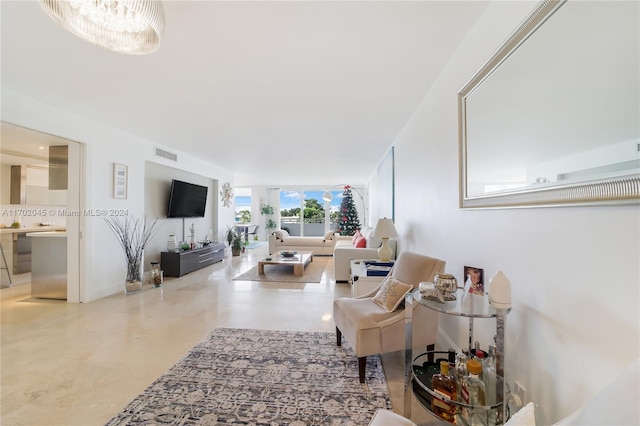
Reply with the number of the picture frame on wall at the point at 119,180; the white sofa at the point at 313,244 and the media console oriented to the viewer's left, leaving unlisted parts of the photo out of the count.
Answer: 0

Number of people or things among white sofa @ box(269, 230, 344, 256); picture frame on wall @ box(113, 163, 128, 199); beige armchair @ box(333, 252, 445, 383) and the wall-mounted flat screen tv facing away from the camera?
0

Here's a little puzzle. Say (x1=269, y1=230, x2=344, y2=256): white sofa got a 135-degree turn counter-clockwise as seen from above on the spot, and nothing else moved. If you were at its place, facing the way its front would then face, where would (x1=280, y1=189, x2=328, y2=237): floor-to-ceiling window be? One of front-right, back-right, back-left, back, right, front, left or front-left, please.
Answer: front-left

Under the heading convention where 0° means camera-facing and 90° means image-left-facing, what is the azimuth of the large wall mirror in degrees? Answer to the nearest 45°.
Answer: approximately 45°

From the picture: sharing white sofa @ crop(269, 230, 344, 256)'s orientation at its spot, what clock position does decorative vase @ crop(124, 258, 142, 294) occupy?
The decorative vase is roughly at 1 o'clock from the white sofa.

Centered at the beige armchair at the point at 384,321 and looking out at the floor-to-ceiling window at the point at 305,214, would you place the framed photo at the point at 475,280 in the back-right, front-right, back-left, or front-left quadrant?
back-right

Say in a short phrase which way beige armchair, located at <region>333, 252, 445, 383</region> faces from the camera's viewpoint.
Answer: facing the viewer and to the left of the viewer

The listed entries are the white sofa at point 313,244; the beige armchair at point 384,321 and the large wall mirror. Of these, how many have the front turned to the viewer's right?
0

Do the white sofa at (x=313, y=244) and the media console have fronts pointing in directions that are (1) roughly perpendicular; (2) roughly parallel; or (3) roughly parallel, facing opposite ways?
roughly perpendicular

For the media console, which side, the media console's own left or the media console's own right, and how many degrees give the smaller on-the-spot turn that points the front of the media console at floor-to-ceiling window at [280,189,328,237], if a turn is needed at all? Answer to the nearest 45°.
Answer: approximately 90° to the media console's own left

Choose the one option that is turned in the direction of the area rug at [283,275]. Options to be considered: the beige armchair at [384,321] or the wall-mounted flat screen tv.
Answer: the wall-mounted flat screen tv

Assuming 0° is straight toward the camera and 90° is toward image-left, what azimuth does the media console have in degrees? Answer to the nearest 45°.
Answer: approximately 315°

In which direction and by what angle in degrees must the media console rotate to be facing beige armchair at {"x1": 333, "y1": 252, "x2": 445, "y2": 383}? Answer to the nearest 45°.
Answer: approximately 45° to its right

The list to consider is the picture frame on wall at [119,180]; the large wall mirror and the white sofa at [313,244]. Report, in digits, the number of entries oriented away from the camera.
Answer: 0

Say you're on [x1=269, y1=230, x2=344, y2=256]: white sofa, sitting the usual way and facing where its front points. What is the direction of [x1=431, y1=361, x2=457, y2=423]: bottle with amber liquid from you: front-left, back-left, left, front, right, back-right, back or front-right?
front

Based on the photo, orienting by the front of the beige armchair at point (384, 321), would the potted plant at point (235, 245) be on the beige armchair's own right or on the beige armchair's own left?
on the beige armchair's own right

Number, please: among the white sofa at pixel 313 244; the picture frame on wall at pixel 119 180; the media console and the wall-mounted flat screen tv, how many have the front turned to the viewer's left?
0

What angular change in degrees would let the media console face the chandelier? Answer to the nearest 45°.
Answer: approximately 45° to its right

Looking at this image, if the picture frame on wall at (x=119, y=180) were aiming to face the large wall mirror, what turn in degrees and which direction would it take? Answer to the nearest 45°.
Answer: approximately 45° to its right

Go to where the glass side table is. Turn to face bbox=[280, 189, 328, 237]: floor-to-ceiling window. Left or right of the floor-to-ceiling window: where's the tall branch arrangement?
left

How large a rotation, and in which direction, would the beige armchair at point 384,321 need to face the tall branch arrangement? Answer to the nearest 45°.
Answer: approximately 45° to its right

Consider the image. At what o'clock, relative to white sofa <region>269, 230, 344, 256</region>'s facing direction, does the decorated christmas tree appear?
The decorated christmas tree is roughly at 8 o'clock from the white sofa.

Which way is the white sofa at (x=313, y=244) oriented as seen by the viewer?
toward the camera

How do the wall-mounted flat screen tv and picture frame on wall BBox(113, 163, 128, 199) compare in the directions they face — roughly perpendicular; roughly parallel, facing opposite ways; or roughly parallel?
roughly parallel

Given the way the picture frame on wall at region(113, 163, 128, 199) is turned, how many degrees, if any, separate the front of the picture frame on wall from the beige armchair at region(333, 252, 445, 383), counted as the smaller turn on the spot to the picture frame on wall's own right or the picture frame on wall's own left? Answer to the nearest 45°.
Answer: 0° — it already faces it
